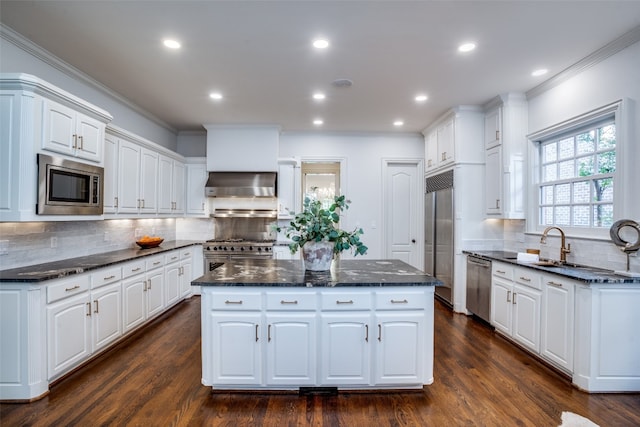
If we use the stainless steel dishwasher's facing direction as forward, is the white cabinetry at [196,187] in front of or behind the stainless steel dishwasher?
in front

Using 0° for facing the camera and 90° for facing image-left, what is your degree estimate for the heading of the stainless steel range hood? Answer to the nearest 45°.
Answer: approximately 0°

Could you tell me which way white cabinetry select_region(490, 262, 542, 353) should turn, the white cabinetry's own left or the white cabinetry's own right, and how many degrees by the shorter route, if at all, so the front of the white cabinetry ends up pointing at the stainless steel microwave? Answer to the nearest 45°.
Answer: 0° — it already faces it

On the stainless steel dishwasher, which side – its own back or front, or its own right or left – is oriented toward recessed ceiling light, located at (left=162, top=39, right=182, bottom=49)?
front

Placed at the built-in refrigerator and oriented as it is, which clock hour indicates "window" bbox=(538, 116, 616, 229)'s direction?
The window is roughly at 9 o'clock from the built-in refrigerator.

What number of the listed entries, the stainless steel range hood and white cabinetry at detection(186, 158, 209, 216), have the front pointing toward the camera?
2

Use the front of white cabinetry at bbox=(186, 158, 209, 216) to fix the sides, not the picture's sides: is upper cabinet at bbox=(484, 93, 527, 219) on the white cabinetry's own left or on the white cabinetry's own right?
on the white cabinetry's own left

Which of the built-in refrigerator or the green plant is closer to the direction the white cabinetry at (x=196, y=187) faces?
the green plant

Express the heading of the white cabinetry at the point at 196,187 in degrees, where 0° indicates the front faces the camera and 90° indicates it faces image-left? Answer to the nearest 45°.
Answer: approximately 0°

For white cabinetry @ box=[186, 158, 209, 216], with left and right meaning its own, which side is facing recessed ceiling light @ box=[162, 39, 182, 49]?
front
